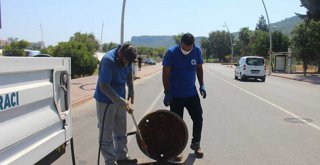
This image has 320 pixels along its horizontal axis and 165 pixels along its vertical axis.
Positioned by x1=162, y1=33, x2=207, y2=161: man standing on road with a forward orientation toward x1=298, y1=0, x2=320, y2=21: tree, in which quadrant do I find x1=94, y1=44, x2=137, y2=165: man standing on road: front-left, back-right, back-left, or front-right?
back-left

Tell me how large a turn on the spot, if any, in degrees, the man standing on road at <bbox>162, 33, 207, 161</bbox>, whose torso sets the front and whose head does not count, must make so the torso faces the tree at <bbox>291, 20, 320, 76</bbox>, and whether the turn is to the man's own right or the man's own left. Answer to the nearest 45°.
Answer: approximately 180°

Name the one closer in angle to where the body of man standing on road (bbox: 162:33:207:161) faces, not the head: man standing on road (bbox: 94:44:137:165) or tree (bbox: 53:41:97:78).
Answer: the man standing on road

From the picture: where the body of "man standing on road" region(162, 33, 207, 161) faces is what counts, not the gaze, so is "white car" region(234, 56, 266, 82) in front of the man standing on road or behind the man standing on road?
behind

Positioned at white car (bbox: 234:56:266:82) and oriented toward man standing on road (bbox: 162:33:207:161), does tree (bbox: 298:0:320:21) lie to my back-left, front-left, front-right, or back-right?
back-left

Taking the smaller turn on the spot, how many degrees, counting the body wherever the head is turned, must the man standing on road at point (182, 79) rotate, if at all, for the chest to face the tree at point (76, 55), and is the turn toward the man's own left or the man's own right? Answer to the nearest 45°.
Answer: approximately 180°

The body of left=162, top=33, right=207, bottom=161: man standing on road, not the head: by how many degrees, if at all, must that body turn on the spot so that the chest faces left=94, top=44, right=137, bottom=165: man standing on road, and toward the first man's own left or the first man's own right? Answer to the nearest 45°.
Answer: approximately 45° to the first man's own right

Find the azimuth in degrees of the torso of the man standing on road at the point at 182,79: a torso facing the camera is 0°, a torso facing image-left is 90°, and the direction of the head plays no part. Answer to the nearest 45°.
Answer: approximately 0°

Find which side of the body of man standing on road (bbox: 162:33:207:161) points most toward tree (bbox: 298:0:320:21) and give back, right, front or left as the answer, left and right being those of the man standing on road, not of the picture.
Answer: back
